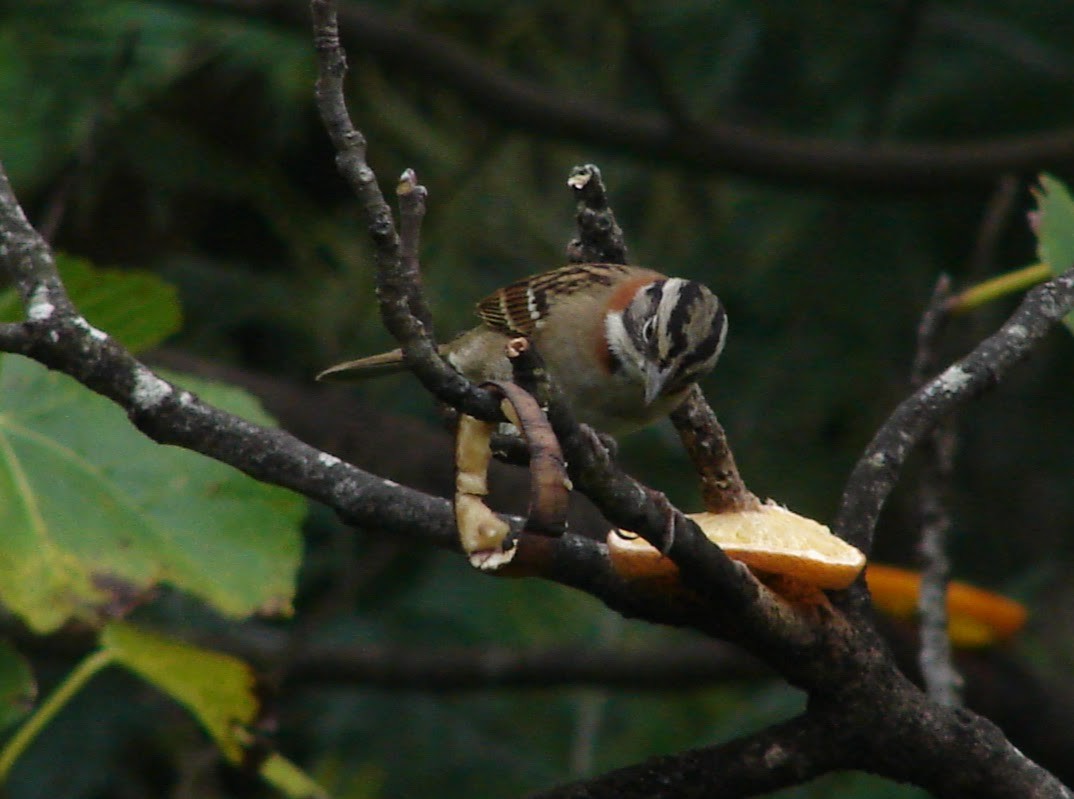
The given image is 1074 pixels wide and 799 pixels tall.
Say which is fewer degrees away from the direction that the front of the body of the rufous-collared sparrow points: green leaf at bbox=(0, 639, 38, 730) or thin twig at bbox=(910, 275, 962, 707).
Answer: the thin twig

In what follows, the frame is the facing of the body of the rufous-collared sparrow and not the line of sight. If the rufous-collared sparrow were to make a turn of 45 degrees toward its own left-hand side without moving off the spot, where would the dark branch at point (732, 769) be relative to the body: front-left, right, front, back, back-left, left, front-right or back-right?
right

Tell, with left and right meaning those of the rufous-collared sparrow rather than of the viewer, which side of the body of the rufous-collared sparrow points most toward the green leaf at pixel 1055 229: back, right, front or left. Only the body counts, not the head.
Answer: front

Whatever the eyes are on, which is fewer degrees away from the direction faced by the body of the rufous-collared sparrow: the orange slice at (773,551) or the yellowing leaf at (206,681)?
the orange slice

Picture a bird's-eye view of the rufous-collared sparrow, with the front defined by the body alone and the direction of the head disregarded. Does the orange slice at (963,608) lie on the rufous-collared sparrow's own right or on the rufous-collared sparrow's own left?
on the rufous-collared sparrow's own left

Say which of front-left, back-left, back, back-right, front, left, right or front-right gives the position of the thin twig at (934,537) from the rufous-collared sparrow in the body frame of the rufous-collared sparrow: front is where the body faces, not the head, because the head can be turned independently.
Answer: front

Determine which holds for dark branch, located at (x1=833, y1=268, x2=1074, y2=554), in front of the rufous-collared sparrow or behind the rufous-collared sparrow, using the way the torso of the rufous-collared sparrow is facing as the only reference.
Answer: in front

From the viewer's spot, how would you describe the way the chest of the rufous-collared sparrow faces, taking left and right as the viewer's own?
facing the viewer and to the right of the viewer

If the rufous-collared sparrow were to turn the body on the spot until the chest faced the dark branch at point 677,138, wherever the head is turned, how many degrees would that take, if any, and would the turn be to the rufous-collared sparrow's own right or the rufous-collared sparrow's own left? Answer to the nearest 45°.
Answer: approximately 135° to the rufous-collared sparrow's own left
